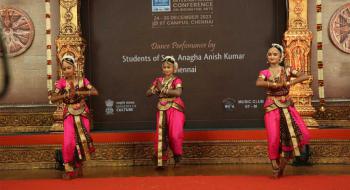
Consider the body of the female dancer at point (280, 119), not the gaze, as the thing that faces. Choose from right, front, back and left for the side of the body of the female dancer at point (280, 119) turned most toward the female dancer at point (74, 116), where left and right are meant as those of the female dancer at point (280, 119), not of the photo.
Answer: right

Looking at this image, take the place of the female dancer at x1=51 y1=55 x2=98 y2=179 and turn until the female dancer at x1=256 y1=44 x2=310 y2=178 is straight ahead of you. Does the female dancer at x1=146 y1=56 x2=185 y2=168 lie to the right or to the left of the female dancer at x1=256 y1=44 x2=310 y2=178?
left

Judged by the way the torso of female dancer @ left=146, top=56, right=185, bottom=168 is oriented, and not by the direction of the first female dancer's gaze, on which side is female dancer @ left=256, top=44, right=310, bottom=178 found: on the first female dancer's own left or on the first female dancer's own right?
on the first female dancer's own left

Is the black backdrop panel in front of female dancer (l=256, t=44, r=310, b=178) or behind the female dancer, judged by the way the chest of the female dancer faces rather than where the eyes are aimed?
behind

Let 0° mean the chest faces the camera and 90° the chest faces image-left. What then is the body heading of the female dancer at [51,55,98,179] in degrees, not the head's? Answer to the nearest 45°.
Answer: approximately 0°

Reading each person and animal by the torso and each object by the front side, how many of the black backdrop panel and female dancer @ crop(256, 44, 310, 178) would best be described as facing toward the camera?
2

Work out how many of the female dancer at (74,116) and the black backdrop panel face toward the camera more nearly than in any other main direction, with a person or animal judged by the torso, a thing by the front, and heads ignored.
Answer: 2
